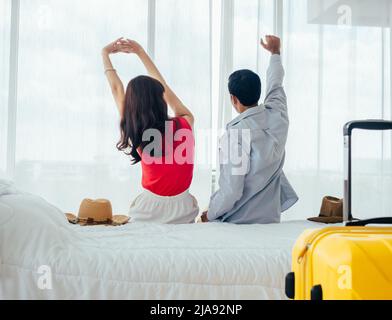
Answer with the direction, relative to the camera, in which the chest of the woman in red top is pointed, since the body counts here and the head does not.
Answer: away from the camera

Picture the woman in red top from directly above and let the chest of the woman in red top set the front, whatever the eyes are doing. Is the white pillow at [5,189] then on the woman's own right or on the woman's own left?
on the woman's own left

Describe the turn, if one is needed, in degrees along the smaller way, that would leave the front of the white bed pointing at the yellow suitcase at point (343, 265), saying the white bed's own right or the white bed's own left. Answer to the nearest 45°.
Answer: approximately 45° to the white bed's own right

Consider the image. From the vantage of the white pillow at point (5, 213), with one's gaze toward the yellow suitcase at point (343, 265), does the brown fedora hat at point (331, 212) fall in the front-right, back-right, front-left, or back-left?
front-left

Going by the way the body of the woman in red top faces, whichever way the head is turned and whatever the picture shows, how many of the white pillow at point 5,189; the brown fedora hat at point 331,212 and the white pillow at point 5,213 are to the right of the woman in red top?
1

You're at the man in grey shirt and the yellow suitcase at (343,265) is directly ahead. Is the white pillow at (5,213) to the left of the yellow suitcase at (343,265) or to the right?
right

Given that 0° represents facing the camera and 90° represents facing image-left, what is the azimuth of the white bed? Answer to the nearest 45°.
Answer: approximately 270°

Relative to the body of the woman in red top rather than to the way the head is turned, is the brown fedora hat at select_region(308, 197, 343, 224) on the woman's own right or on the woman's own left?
on the woman's own right

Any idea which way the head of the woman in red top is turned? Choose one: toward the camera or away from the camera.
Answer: away from the camera

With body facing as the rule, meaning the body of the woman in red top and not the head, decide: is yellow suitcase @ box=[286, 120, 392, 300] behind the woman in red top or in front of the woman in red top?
behind
